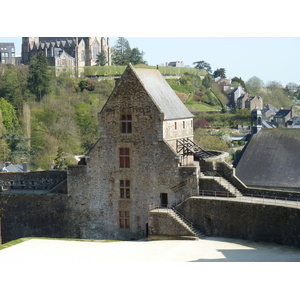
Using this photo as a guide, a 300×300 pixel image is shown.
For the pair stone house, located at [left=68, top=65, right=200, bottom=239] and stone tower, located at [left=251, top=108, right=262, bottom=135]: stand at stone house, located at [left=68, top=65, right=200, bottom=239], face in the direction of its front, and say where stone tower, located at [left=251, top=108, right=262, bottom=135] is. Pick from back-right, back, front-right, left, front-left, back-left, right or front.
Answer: back-left

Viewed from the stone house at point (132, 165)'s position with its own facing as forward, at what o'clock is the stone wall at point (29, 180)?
The stone wall is roughly at 4 o'clock from the stone house.

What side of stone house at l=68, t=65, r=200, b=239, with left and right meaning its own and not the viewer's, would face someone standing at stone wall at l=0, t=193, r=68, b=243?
right

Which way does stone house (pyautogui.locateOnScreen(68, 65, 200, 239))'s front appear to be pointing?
toward the camera

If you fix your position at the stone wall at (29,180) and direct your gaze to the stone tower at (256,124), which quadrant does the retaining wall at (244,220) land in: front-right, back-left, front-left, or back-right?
front-right
